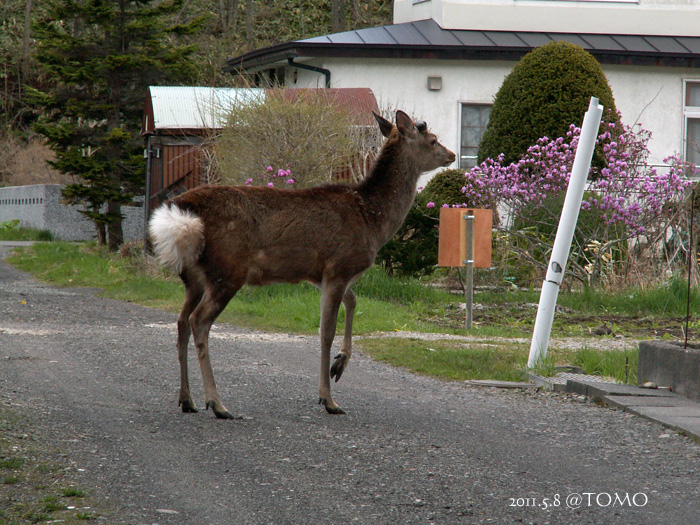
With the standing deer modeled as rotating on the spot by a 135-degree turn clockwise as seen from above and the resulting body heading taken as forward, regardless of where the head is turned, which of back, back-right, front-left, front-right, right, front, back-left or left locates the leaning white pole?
back

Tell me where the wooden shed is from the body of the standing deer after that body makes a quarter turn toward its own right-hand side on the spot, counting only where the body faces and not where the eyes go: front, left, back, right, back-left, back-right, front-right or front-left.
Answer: back

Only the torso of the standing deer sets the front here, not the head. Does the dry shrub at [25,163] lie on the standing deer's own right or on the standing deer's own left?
on the standing deer's own left

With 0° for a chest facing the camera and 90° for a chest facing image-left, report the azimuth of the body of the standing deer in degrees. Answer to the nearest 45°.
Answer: approximately 270°

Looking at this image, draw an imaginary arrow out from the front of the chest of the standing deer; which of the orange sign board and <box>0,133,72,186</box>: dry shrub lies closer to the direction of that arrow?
the orange sign board

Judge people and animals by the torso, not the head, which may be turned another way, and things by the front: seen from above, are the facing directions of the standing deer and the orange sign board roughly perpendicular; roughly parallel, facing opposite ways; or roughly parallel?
roughly perpendicular
